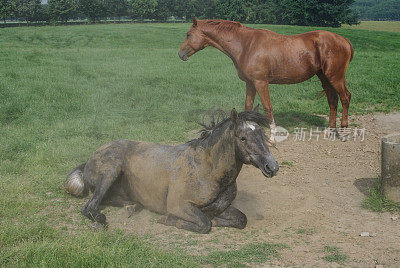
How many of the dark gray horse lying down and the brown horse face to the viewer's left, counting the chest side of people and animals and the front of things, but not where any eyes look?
1

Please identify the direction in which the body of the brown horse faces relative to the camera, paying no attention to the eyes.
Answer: to the viewer's left

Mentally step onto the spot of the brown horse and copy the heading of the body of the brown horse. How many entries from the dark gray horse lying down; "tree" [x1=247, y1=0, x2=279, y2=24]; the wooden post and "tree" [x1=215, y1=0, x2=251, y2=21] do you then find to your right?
2

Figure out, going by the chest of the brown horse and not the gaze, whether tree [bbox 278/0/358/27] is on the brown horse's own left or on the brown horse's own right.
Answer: on the brown horse's own right

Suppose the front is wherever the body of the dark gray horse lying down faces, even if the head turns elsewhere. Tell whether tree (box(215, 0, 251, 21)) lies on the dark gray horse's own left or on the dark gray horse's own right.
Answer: on the dark gray horse's own left

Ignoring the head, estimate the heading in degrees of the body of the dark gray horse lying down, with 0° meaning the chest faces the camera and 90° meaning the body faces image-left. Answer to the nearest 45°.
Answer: approximately 315°

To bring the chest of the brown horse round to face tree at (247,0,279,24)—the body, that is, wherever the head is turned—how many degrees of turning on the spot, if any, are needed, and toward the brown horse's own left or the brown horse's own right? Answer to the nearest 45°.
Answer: approximately 90° to the brown horse's own right

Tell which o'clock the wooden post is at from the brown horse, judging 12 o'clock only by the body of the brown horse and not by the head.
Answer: The wooden post is roughly at 8 o'clock from the brown horse.

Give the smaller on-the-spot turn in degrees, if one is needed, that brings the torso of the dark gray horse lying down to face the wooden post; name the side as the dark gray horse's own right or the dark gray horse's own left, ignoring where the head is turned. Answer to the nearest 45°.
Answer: approximately 45° to the dark gray horse's own left
